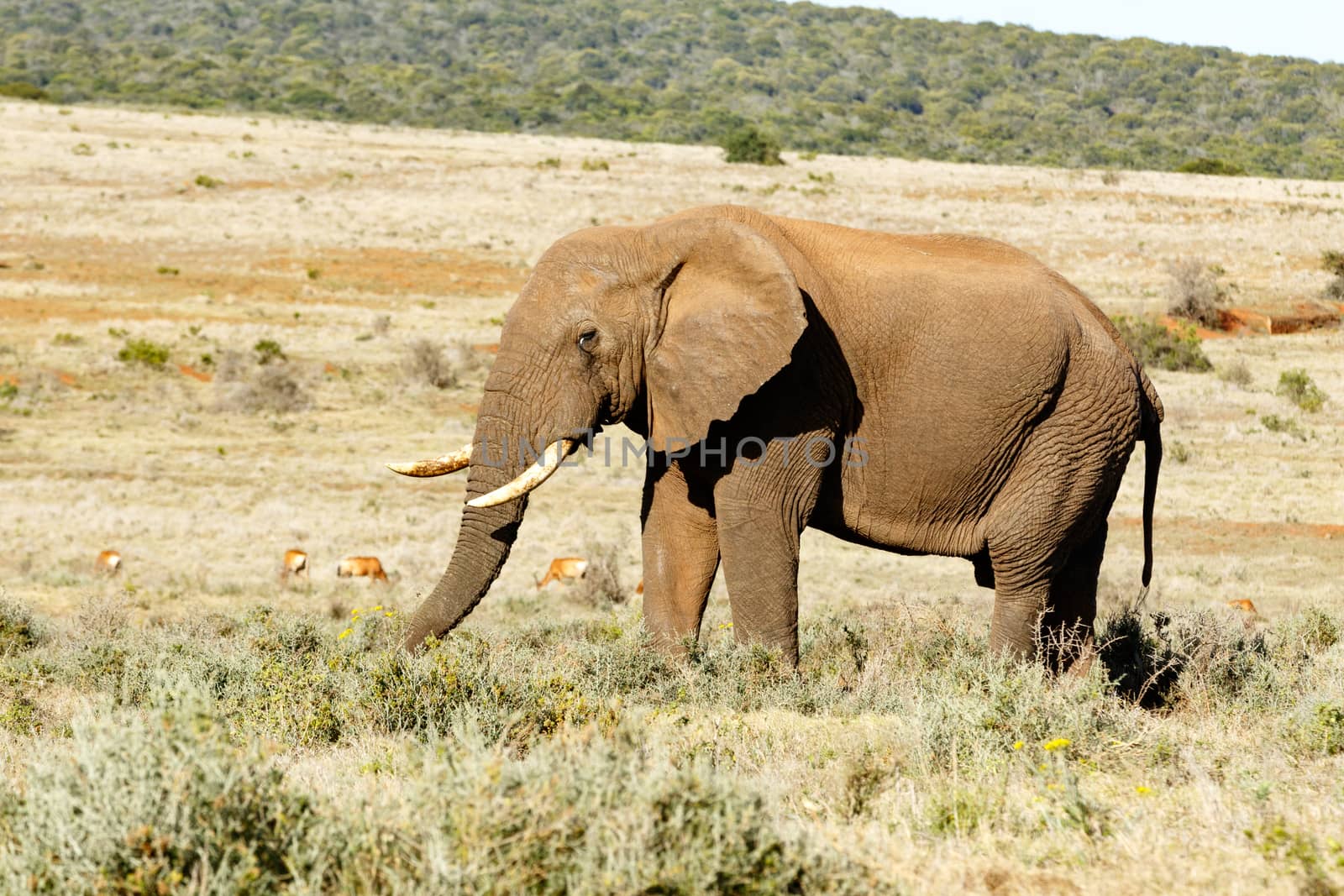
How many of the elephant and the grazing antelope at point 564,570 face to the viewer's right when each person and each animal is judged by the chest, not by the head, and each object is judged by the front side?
0

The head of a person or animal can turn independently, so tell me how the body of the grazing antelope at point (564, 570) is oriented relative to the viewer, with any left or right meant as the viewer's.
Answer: facing to the left of the viewer

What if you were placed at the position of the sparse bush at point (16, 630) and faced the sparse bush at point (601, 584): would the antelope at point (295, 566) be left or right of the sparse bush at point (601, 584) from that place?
left

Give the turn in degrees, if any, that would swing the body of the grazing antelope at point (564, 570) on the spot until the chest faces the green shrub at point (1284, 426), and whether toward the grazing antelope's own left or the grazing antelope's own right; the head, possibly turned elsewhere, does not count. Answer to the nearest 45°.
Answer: approximately 135° to the grazing antelope's own right

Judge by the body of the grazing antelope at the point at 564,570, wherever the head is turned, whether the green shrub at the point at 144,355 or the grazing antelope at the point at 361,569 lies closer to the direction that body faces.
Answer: the grazing antelope

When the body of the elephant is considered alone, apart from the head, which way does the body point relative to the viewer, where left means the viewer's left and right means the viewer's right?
facing to the left of the viewer
